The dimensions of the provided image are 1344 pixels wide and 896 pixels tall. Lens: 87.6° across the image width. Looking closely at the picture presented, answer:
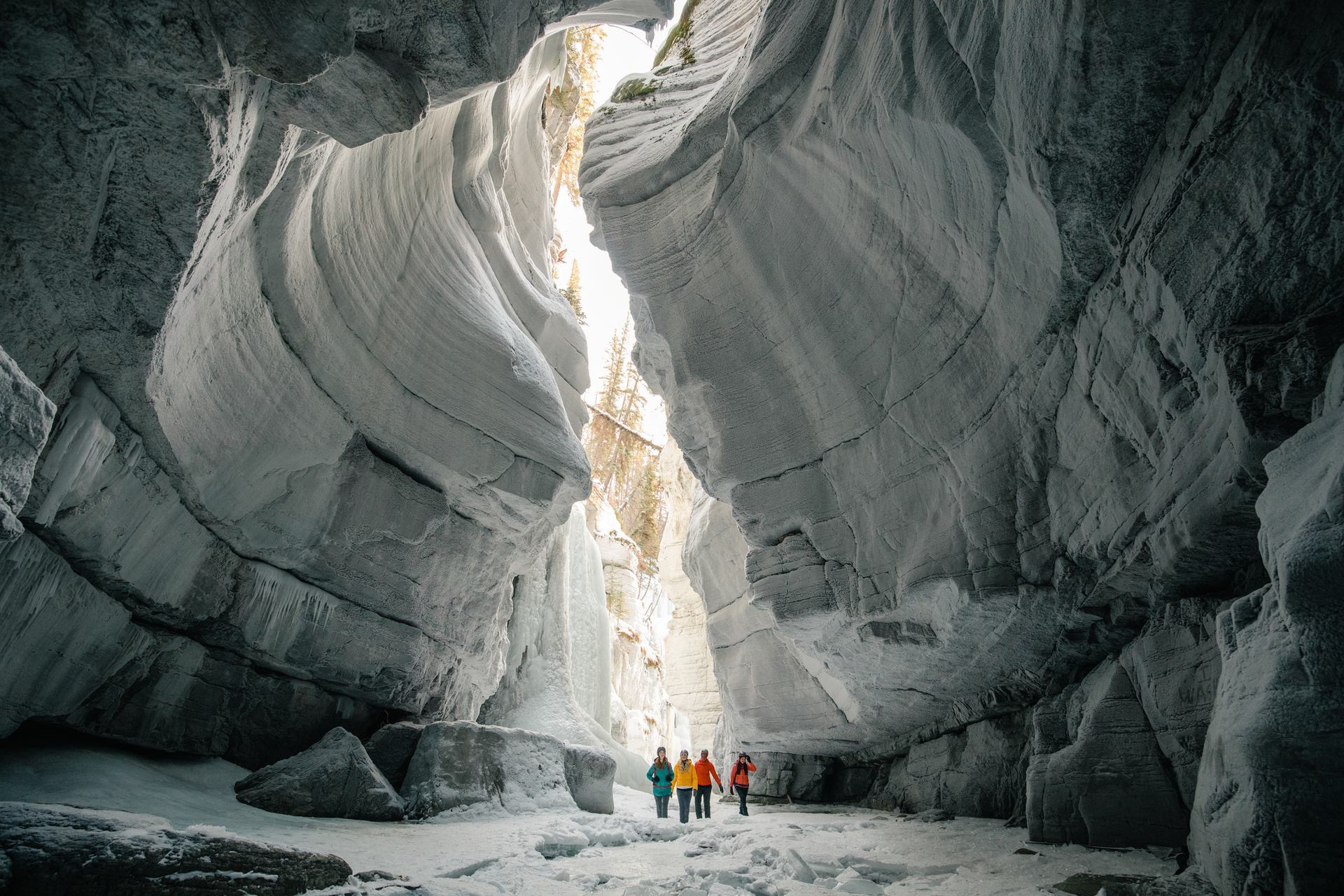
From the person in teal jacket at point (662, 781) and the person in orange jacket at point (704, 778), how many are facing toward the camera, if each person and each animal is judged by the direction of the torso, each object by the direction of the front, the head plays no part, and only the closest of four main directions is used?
2

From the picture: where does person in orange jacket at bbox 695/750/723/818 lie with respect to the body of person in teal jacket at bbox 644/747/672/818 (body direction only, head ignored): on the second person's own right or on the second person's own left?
on the second person's own left

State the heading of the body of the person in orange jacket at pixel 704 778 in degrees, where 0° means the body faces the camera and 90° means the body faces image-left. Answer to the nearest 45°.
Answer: approximately 0°

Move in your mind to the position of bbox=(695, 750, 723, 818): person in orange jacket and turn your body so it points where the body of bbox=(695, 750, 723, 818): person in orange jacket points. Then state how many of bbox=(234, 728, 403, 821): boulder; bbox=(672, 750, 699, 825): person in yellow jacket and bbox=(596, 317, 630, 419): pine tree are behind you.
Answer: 1

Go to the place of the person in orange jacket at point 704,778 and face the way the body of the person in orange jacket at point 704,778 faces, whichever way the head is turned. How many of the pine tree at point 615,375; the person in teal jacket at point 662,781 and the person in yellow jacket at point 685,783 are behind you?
1

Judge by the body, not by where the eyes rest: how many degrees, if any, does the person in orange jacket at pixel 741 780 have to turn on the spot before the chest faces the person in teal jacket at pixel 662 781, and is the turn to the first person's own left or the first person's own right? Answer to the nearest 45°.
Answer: approximately 45° to the first person's own right

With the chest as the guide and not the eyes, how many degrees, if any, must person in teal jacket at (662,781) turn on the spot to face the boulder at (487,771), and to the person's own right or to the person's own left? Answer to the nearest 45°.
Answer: approximately 45° to the person's own right

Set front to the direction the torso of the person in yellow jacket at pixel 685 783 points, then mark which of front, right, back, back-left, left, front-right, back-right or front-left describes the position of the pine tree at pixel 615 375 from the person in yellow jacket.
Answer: back

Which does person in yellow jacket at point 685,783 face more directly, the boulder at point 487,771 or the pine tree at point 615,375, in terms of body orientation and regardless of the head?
the boulder
